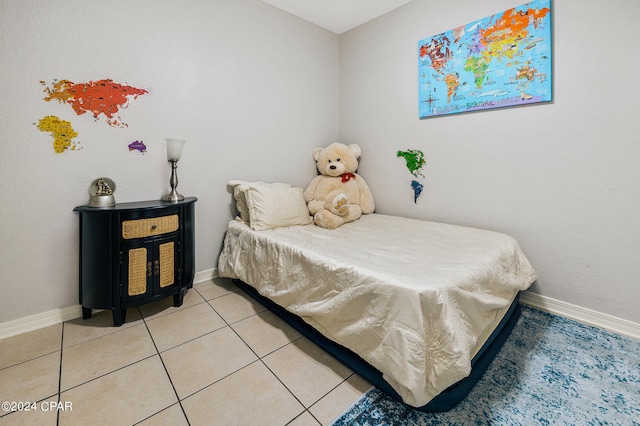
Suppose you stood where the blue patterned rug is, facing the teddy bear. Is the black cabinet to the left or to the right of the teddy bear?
left

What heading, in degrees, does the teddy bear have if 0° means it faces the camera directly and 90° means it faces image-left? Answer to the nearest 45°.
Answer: approximately 0°

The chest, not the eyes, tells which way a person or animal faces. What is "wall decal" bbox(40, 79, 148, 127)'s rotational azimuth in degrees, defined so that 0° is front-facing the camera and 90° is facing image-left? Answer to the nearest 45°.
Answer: approximately 0°

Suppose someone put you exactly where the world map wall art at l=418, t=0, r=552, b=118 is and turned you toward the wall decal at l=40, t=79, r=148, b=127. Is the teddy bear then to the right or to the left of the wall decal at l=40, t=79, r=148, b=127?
right

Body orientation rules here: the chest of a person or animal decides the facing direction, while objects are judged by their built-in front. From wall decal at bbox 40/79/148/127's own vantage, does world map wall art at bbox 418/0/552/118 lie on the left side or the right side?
on its left

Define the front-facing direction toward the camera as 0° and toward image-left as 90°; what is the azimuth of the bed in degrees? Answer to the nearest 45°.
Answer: approximately 315°

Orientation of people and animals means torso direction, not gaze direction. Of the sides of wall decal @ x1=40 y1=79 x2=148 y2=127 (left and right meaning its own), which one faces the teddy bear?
left
